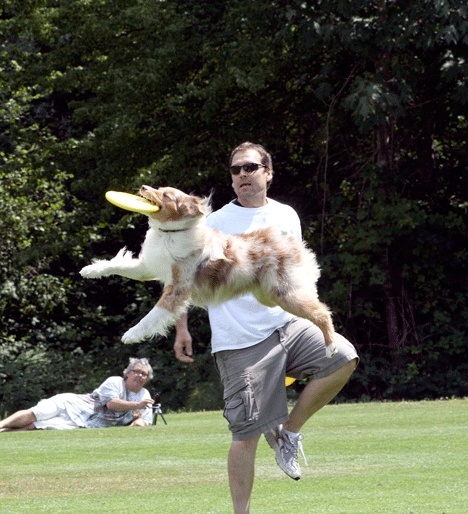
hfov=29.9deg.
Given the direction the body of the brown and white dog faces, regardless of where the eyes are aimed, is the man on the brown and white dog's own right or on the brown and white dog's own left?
on the brown and white dog's own right

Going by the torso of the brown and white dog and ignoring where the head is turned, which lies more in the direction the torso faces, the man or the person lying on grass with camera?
the person lying on grass with camera

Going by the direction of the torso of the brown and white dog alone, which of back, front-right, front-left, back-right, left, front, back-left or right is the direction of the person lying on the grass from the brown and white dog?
right

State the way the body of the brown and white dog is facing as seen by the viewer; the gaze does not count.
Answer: to the viewer's left
